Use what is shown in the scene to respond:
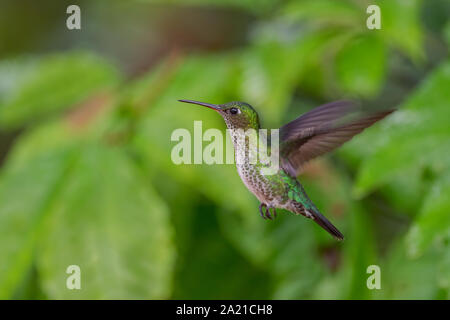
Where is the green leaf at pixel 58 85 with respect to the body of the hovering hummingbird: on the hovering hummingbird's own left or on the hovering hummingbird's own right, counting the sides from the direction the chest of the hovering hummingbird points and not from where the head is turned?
on the hovering hummingbird's own right

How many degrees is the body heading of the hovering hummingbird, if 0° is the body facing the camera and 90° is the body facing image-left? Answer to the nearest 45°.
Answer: approximately 90°
